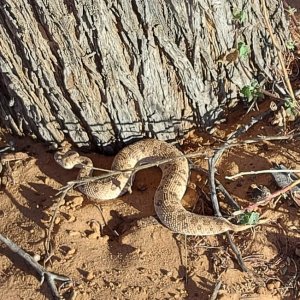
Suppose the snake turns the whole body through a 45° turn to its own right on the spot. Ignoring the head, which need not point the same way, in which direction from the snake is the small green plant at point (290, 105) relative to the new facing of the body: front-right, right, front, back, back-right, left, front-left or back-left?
back-right

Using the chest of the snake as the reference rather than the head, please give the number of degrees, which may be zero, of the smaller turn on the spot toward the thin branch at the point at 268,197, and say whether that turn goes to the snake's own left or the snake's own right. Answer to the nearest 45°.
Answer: approximately 135° to the snake's own left

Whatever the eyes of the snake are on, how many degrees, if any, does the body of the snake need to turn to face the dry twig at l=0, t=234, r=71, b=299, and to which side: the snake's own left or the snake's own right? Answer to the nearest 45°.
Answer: approximately 45° to the snake's own left

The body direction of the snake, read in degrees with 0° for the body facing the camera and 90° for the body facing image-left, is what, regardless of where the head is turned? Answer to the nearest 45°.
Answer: approximately 90°

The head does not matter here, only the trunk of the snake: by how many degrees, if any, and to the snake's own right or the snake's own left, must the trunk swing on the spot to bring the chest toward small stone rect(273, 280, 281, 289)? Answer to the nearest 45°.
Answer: approximately 135° to the snake's own left

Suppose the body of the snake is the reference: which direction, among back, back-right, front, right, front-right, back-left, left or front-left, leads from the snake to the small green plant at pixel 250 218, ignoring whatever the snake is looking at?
back-left

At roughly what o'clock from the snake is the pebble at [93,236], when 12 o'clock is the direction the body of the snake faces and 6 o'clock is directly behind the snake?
The pebble is roughly at 11 o'clock from the snake.

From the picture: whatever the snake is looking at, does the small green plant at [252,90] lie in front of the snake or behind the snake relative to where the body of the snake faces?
behind

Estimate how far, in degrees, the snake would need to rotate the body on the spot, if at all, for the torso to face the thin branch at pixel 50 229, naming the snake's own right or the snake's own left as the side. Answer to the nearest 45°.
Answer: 0° — it already faces it

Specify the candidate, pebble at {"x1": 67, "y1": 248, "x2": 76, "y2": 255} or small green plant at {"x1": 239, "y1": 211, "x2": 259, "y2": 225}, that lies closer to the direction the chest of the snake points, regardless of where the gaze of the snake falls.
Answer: the pebble

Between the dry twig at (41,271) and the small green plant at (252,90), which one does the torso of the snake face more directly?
the dry twig

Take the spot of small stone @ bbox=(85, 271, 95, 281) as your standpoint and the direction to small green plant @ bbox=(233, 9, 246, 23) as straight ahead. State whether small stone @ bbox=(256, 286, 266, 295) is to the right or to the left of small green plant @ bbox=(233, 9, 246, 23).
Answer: right
